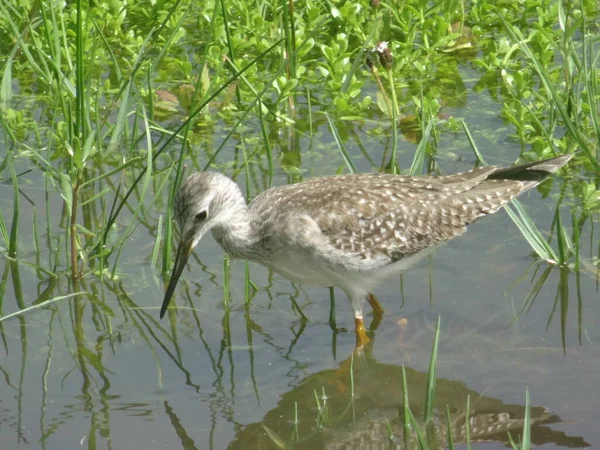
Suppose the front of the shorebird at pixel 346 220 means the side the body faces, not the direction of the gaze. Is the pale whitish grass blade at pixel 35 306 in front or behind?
in front

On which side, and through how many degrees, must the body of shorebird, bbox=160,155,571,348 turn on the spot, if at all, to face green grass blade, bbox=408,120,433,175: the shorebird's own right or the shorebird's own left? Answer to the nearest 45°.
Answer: approximately 135° to the shorebird's own right

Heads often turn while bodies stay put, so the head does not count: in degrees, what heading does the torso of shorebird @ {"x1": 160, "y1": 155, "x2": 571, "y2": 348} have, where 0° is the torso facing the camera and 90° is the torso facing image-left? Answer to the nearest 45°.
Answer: approximately 90°

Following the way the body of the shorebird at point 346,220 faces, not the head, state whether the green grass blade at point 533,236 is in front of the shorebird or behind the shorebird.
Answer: behind
